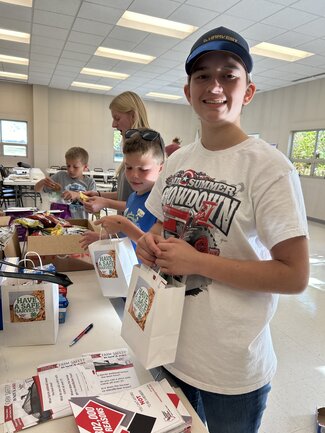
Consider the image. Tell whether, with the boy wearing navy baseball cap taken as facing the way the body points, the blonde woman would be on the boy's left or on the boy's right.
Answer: on the boy's right

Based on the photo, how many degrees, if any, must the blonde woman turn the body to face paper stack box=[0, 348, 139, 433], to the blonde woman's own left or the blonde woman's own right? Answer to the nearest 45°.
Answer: approximately 90° to the blonde woman's own left

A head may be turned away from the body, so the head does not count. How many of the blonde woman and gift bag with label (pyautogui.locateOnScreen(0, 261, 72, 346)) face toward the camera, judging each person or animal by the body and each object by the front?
1

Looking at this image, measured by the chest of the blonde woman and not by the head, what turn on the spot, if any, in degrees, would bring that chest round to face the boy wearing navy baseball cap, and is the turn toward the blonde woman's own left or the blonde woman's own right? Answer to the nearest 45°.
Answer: approximately 90° to the blonde woman's own left

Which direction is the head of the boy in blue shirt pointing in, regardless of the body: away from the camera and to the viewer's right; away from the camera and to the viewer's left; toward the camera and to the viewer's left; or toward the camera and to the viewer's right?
toward the camera and to the viewer's left

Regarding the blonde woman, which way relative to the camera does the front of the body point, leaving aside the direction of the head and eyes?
to the viewer's left

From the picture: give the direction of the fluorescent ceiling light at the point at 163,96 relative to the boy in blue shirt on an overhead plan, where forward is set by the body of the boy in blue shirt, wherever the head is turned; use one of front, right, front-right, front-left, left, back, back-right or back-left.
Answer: back-right

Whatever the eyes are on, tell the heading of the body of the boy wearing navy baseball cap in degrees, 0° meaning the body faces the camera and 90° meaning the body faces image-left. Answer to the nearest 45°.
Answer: approximately 45°

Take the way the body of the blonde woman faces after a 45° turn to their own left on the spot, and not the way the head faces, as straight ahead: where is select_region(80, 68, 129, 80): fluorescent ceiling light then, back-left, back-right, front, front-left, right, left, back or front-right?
back-right

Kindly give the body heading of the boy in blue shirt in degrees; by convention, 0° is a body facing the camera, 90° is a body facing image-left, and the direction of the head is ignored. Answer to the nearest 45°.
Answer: approximately 45°

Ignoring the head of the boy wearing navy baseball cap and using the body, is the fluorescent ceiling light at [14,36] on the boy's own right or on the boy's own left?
on the boy's own right

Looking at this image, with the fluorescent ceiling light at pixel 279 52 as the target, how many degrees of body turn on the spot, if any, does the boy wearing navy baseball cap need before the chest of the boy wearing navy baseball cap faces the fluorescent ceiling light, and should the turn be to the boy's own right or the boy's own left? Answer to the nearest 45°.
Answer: approximately 135° to the boy's own right

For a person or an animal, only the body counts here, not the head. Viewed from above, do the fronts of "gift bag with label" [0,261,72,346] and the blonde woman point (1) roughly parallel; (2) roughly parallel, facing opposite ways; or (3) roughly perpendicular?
roughly perpendicular
